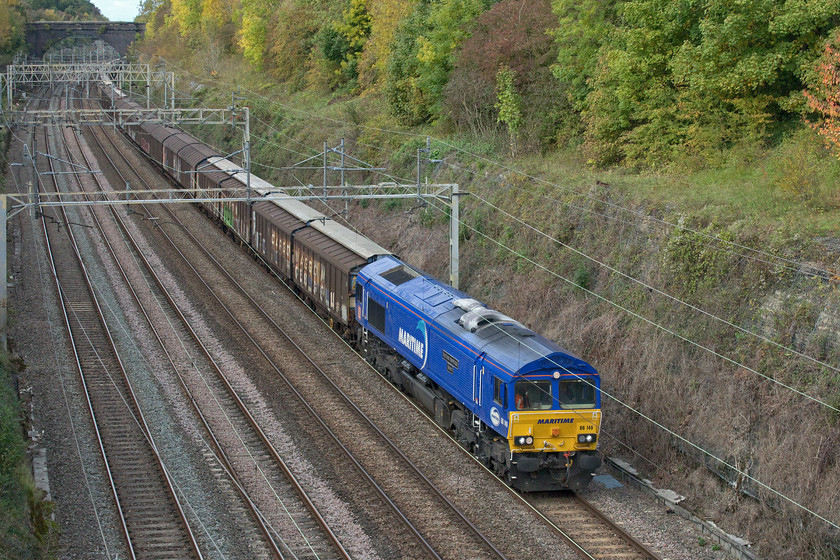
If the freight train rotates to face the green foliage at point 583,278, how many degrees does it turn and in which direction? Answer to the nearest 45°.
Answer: approximately 90° to its left

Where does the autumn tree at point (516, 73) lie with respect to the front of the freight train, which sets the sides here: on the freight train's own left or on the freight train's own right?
on the freight train's own left

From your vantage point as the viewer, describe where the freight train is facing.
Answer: facing the viewer and to the right of the viewer

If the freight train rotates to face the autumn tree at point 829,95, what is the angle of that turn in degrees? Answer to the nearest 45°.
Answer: approximately 45° to its left

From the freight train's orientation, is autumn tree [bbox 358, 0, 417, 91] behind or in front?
behind

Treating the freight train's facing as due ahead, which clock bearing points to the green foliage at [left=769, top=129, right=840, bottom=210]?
The green foliage is roughly at 10 o'clock from the freight train.

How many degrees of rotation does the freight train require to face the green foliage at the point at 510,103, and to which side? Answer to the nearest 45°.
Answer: approximately 135° to its left
